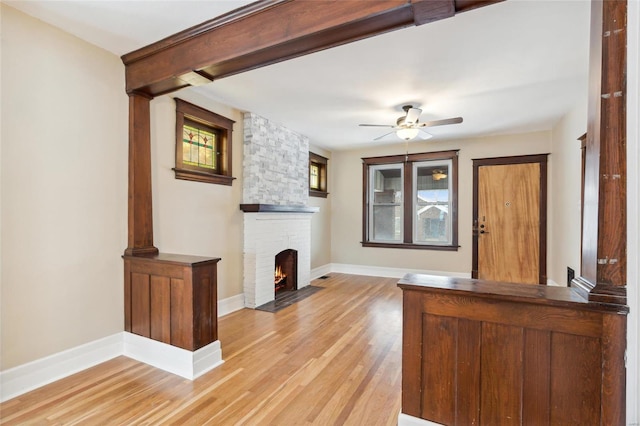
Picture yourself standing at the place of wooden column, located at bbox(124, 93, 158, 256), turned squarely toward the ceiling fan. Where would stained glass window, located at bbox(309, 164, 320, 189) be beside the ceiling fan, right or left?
left

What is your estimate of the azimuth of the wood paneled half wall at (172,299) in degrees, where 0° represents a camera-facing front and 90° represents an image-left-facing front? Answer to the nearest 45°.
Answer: approximately 45°

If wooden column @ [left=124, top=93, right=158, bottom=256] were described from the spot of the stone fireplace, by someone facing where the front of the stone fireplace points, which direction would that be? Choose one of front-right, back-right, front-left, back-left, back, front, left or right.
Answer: right

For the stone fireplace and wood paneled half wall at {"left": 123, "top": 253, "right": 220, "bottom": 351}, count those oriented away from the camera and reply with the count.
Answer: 0

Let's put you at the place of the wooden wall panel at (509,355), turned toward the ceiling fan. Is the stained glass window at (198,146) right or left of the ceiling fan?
left

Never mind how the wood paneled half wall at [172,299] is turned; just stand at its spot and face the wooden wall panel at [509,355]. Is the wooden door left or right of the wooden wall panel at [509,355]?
left

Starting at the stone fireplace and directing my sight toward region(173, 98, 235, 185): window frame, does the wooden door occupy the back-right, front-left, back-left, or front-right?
back-left

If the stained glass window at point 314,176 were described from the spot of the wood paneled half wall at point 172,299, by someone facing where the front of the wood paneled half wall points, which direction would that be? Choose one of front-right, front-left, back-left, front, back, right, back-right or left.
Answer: back

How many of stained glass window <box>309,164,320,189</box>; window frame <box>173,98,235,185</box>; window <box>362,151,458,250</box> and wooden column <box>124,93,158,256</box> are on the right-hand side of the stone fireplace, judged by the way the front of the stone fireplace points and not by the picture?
2

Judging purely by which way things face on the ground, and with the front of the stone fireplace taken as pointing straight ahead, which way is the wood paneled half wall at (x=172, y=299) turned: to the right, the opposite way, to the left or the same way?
to the right

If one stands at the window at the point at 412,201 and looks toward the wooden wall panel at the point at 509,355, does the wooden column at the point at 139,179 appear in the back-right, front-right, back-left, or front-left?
front-right

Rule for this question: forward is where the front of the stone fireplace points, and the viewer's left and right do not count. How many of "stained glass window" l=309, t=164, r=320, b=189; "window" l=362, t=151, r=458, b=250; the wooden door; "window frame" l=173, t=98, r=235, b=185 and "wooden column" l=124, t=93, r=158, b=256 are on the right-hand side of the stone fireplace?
2

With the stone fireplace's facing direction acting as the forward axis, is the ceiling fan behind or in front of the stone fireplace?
in front

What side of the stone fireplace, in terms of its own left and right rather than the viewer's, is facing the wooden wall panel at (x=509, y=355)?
front

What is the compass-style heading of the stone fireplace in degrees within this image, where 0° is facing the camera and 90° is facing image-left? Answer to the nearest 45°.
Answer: approximately 315°

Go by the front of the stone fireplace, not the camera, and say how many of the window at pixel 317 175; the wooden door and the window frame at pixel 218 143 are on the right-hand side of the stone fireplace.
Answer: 1

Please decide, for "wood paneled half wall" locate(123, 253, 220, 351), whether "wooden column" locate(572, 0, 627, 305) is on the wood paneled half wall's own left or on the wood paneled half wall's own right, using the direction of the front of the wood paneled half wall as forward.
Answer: on the wood paneled half wall's own left
